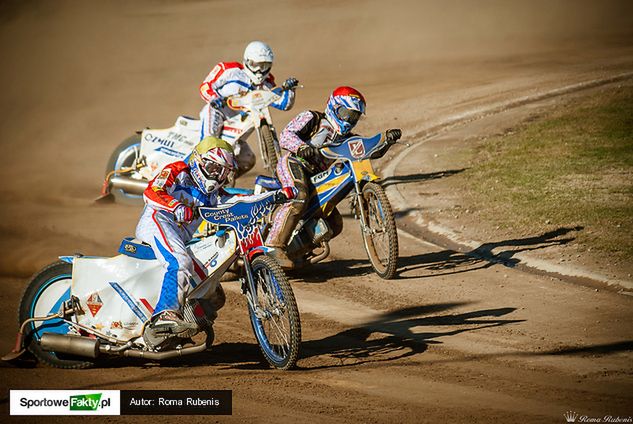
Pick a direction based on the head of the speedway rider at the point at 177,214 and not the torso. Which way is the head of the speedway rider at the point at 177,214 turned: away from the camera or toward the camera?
toward the camera

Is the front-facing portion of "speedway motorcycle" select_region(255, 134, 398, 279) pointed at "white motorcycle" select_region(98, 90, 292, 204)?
no

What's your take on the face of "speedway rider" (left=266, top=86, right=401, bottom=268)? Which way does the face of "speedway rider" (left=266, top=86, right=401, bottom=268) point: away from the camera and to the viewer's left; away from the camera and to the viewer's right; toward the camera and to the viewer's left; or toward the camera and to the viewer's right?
toward the camera and to the viewer's right

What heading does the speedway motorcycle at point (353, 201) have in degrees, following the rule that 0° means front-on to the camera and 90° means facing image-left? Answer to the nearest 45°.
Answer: approximately 315°

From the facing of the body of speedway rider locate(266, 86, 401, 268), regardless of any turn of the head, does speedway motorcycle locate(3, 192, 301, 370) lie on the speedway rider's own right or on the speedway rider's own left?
on the speedway rider's own right

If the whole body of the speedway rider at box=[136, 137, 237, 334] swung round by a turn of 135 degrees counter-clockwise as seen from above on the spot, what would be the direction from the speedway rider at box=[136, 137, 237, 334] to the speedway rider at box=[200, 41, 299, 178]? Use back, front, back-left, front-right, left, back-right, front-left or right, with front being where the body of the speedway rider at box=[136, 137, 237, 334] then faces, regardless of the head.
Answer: front

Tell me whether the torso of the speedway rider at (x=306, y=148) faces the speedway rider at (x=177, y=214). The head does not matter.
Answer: no

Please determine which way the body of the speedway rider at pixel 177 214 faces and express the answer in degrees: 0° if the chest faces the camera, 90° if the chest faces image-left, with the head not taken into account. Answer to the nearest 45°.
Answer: approximately 315°

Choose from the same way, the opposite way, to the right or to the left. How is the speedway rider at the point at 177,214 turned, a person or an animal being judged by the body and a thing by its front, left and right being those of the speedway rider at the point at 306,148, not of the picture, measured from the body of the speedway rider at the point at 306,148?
the same way

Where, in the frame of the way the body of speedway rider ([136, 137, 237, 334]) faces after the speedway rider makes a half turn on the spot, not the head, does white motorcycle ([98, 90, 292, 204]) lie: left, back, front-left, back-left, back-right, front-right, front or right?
front-right

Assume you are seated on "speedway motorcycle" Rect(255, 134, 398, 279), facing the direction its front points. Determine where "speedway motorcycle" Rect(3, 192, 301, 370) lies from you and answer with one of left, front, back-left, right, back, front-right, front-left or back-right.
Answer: right

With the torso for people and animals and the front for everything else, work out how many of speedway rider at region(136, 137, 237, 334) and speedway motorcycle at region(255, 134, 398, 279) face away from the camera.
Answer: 0

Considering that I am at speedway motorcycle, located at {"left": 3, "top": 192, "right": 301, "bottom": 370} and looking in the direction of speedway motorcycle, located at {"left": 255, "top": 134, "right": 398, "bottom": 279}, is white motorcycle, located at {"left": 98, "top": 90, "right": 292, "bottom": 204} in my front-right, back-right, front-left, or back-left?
front-left

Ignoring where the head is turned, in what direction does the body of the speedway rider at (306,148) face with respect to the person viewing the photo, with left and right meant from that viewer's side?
facing the viewer and to the right of the viewer

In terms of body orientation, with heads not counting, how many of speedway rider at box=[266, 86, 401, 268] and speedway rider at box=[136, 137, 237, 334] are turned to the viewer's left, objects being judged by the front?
0

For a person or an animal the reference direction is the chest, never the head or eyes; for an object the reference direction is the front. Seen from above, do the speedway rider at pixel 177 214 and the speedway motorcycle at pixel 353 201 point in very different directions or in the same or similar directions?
same or similar directions
